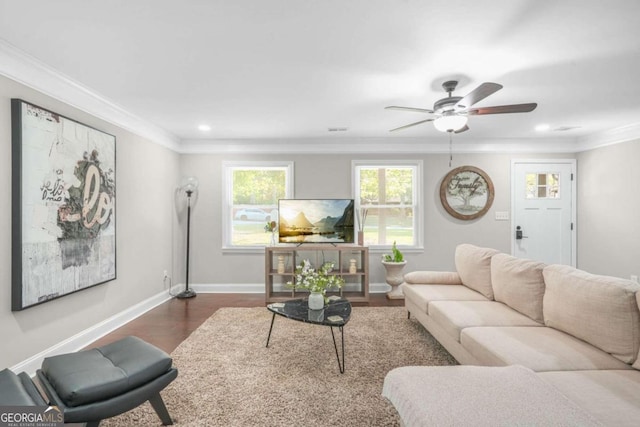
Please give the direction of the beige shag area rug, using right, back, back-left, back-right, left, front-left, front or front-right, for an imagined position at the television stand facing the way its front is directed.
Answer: front

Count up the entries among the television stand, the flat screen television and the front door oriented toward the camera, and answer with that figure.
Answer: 3

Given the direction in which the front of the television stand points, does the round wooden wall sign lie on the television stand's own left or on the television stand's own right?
on the television stand's own left

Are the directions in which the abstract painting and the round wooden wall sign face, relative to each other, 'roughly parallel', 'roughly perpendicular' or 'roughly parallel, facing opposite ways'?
roughly perpendicular

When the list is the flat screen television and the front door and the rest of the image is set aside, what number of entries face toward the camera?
2

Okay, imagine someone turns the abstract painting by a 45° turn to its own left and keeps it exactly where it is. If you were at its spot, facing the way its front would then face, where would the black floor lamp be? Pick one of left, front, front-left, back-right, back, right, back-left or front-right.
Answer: front-left

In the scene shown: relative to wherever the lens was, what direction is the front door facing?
facing the viewer

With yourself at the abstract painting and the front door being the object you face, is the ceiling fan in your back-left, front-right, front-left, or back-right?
front-right

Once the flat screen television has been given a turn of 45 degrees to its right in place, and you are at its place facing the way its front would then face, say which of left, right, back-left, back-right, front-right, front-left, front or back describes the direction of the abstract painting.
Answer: front

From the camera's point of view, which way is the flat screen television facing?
toward the camera

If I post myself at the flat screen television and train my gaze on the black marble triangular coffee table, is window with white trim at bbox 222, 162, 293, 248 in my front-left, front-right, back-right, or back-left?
back-right

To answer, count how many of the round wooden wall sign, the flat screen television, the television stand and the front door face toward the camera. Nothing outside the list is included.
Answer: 4

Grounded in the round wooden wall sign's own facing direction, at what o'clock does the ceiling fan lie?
The ceiling fan is roughly at 12 o'clock from the round wooden wall sign.

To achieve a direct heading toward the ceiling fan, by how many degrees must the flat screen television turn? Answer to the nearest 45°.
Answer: approximately 45° to its left

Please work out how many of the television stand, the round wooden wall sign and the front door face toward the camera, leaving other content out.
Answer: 3

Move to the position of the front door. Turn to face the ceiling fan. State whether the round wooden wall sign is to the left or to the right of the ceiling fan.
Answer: right
